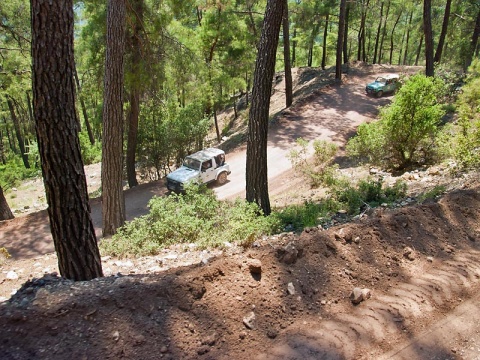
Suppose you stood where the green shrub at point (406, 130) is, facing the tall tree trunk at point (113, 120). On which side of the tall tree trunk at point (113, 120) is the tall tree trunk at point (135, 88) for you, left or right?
right

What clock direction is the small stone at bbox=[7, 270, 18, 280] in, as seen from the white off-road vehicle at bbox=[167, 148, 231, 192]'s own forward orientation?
The small stone is roughly at 11 o'clock from the white off-road vehicle.

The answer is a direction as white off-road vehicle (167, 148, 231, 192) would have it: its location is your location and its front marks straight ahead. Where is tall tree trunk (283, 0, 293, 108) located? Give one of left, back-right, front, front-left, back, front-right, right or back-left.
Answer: back

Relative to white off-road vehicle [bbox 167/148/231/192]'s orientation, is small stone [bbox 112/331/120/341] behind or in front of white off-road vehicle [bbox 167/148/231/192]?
in front

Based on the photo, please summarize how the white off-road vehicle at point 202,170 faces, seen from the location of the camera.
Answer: facing the viewer and to the left of the viewer

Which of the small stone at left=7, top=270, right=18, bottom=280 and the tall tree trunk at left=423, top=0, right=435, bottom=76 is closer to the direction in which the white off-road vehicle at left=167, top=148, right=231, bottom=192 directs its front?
the small stone

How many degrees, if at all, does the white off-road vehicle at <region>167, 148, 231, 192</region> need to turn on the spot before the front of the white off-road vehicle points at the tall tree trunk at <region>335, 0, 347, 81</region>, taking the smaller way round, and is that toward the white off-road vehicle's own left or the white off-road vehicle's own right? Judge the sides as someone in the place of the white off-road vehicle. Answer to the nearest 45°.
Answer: approximately 180°

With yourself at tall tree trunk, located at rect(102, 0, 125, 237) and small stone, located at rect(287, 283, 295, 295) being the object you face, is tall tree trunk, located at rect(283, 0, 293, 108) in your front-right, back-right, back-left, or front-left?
back-left

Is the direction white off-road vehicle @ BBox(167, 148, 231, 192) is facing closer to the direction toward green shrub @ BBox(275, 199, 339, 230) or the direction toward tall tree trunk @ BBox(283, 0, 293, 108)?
the green shrub

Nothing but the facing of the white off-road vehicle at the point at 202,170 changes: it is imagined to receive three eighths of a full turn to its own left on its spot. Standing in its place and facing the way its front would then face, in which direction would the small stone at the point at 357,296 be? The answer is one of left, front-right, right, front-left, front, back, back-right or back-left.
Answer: right

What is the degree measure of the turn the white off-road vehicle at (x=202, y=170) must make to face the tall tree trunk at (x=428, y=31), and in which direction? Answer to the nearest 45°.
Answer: approximately 135° to its left

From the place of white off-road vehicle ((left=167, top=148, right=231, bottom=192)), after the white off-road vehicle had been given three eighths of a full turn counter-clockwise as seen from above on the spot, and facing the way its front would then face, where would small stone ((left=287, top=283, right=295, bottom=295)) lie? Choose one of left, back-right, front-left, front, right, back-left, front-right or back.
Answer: right

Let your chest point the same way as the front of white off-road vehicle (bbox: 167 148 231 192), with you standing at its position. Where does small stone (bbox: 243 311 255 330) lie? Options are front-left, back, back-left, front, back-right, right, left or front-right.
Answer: front-left

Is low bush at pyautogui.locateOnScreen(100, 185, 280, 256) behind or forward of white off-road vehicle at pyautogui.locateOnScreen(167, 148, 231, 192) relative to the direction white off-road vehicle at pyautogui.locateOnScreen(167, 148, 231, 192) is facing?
forward

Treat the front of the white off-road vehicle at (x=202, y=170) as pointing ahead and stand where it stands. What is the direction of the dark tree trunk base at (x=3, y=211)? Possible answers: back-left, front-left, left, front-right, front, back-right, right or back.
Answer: front-right
